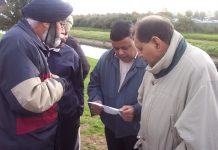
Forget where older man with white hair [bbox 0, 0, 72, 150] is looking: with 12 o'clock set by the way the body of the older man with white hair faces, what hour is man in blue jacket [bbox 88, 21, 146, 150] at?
The man in blue jacket is roughly at 11 o'clock from the older man with white hair.

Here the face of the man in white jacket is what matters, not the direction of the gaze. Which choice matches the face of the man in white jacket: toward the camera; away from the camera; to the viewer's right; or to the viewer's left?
to the viewer's left

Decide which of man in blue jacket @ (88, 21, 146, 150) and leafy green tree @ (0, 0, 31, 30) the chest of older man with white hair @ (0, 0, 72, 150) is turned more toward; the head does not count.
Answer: the man in blue jacket

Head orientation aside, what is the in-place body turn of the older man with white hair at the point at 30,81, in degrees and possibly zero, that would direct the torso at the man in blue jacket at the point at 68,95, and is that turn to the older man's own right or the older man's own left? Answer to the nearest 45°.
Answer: approximately 45° to the older man's own left

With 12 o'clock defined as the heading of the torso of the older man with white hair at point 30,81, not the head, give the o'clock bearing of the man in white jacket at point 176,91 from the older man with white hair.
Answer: The man in white jacket is roughly at 1 o'clock from the older man with white hair.
